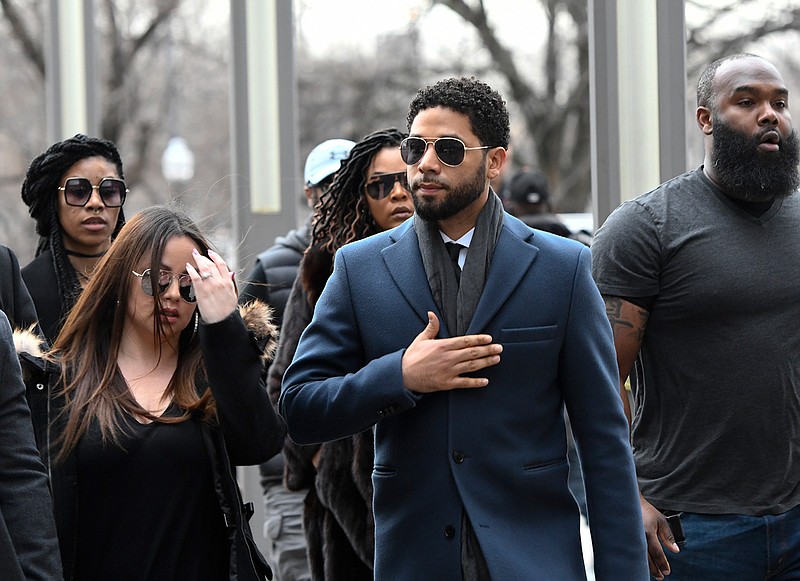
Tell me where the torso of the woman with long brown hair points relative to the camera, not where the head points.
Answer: toward the camera

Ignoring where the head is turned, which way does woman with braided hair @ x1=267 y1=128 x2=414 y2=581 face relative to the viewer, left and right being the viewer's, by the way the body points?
facing the viewer and to the right of the viewer

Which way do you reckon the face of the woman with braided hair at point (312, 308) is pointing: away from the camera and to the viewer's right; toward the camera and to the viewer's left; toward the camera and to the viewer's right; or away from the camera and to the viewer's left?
toward the camera and to the viewer's right

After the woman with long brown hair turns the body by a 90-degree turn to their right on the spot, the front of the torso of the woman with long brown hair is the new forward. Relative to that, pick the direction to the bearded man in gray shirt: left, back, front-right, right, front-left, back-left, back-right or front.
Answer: back

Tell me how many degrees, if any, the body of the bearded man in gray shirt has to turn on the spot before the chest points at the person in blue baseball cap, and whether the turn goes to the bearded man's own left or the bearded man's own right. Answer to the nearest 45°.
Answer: approximately 180°

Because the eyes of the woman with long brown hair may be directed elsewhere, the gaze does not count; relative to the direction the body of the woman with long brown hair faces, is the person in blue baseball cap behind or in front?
behind

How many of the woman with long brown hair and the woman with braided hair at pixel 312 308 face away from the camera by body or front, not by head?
0

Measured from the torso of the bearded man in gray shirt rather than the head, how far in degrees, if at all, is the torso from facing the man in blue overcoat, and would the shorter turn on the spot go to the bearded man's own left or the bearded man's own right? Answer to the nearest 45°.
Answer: approximately 90° to the bearded man's own right

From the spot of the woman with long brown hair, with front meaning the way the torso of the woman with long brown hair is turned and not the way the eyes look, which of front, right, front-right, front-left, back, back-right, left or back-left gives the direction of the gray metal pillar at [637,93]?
back-left

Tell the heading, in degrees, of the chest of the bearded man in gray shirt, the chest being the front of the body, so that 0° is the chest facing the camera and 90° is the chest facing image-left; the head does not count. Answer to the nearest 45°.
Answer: approximately 315°

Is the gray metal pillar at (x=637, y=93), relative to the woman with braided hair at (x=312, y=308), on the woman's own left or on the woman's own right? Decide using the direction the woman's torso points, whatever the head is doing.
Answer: on the woman's own left
